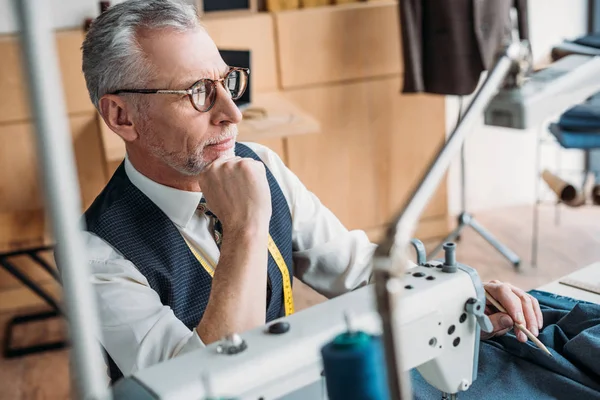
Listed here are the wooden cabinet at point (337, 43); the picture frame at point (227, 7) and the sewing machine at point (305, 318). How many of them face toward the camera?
2

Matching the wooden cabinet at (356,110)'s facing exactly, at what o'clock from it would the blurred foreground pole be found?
The blurred foreground pole is roughly at 12 o'clock from the wooden cabinet.

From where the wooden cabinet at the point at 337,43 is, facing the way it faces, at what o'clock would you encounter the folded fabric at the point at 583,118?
The folded fabric is roughly at 10 o'clock from the wooden cabinet.

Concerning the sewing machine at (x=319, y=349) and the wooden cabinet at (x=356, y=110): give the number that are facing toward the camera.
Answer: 1

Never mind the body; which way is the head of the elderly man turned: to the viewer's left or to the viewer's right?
to the viewer's right

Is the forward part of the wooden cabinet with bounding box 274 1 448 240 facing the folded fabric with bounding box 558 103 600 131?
no

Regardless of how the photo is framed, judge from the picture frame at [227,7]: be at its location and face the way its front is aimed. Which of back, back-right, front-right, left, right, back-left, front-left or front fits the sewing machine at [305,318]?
front

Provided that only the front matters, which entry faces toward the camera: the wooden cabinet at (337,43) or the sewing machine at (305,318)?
the wooden cabinet

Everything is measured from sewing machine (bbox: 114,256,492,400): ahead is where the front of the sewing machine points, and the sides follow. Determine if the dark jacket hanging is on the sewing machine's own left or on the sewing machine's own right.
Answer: on the sewing machine's own right

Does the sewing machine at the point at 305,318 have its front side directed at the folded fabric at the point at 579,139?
no

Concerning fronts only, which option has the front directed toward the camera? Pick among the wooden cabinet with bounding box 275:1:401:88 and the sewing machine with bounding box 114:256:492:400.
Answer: the wooden cabinet

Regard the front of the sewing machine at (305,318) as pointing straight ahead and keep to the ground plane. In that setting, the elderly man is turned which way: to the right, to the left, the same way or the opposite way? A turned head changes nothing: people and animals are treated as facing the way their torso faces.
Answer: the opposite way

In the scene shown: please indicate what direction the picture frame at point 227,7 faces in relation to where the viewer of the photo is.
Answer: facing the viewer

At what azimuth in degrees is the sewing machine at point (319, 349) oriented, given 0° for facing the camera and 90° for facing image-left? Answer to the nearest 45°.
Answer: approximately 135°

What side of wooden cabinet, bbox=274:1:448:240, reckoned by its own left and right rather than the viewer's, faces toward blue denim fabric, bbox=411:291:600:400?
front

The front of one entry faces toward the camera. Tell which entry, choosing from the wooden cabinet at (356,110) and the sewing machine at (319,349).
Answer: the wooden cabinet

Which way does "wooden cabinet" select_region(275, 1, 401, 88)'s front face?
toward the camera
